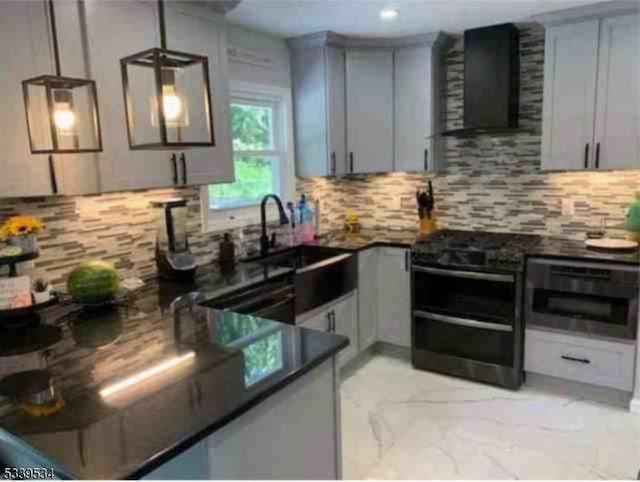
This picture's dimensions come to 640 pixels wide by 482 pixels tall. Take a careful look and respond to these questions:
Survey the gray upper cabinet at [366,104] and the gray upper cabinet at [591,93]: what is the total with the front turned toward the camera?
2

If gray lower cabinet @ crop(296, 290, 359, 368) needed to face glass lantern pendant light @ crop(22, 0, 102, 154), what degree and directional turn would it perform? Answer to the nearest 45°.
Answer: approximately 90° to its right

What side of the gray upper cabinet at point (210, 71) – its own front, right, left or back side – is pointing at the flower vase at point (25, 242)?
right

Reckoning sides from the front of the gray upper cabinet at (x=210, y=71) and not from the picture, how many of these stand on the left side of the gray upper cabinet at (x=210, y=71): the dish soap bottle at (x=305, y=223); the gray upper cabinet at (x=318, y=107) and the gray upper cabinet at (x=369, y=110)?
3

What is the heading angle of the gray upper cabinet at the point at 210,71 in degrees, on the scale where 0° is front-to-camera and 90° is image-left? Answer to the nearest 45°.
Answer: approximately 315°

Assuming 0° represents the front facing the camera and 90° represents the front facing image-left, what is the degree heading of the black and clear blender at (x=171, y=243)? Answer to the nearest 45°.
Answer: approximately 315°

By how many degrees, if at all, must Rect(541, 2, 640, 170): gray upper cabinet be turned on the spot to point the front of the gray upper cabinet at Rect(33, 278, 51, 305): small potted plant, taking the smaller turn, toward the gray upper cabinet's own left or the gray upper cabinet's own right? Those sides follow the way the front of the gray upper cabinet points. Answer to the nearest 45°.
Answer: approximately 45° to the gray upper cabinet's own right
